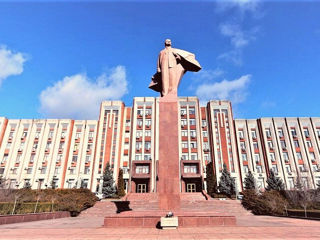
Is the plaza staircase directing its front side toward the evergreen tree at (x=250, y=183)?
no

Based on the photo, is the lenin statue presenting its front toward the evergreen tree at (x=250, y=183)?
no

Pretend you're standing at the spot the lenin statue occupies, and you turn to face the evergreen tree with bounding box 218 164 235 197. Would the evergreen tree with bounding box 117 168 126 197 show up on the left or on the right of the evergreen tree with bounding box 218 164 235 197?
left

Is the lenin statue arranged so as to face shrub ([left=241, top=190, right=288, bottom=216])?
no

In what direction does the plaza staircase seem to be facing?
toward the camera

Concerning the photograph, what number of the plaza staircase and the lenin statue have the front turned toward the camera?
2

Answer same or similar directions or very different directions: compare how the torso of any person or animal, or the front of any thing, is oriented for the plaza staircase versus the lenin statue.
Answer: same or similar directions

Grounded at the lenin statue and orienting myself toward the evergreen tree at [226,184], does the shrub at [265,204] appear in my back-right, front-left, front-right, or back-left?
front-right

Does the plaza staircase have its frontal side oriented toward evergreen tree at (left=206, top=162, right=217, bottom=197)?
no

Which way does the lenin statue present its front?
toward the camera
